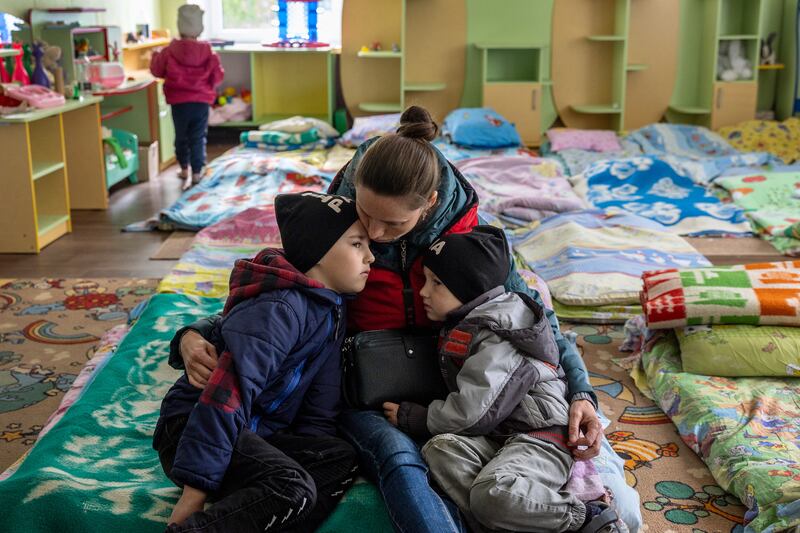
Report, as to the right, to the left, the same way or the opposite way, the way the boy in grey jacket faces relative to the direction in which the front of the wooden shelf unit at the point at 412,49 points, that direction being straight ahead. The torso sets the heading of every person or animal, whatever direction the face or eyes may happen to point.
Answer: to the right

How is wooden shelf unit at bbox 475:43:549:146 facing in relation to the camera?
toward the camera

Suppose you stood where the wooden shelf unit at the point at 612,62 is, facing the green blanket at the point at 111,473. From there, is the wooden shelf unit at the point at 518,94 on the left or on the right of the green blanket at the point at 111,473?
right

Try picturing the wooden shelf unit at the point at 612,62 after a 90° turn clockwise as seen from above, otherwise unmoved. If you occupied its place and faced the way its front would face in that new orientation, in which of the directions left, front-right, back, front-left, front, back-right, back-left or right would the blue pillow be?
front-left

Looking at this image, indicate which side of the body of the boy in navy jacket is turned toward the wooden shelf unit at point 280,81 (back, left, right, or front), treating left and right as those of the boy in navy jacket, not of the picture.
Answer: left

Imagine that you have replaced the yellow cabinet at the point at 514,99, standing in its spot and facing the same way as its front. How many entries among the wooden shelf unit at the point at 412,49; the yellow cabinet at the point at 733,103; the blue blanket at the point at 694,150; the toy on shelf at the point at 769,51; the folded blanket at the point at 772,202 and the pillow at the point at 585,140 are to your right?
1

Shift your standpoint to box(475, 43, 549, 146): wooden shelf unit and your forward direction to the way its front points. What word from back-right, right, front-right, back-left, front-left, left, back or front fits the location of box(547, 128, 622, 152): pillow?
front-left

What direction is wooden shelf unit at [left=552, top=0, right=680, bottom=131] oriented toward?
toward the camera

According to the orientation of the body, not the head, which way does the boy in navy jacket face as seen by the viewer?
to the viewer's right

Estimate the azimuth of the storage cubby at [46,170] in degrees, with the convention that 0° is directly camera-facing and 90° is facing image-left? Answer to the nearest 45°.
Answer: approximately 315°

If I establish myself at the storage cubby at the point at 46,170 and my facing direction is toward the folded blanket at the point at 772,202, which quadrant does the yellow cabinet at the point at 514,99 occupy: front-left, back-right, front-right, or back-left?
front-left

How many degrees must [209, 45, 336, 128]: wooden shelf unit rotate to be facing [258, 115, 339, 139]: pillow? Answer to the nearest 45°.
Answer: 0° — it already faces it

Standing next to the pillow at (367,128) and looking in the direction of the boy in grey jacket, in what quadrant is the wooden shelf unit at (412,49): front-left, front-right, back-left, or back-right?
back-left

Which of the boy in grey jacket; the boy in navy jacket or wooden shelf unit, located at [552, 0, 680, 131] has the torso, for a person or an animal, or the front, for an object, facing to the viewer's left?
the boy in grey jacket

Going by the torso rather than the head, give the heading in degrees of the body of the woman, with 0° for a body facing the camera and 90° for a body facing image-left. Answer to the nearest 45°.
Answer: approximately 0°

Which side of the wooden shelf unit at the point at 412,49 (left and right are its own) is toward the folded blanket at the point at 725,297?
front

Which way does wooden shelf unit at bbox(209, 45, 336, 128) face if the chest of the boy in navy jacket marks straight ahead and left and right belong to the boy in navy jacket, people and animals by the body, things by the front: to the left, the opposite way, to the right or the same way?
to the right

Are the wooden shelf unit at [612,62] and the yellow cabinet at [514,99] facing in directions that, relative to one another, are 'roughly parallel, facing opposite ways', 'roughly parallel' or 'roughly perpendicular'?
roughly parallel

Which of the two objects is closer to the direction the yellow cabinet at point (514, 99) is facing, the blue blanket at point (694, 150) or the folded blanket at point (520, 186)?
the folded blanket

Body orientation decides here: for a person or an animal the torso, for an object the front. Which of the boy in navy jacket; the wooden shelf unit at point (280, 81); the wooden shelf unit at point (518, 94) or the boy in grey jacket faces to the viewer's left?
the boy in grey jacket

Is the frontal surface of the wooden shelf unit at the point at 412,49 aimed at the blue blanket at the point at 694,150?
no

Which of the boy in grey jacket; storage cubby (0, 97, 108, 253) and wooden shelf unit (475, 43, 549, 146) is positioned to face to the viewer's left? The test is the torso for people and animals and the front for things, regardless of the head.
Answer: the boy in grey jacket

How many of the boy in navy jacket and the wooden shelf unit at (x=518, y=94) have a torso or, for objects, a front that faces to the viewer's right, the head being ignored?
1

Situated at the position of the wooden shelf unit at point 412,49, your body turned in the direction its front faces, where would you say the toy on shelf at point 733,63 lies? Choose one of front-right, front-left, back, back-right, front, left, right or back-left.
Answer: left
